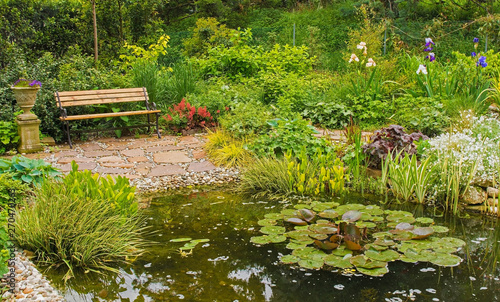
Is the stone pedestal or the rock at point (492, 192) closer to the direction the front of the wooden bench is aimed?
the rock

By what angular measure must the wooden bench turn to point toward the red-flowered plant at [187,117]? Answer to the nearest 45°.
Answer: approximately 45° to its left

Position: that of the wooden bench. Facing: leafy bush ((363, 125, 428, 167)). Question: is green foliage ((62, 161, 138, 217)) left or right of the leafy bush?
right

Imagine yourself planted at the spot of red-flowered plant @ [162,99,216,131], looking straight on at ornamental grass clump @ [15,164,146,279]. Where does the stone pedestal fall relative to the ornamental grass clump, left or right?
right

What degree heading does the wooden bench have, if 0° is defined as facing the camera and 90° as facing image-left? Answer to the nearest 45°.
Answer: approximately 315°

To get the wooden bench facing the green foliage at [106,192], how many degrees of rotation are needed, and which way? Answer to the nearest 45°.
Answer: approximately 45° to its right
